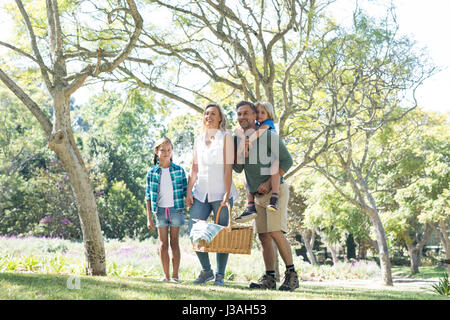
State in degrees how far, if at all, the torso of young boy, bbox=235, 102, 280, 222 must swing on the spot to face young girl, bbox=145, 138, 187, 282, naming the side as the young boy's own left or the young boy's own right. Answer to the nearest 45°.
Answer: approximately 90° to the young boy's own right

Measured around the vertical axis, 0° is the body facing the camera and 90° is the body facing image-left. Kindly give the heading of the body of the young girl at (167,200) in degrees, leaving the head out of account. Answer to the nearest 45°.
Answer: approximately 0°

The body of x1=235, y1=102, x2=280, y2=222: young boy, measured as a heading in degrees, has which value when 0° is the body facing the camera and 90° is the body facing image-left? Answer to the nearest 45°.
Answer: approximately 45°

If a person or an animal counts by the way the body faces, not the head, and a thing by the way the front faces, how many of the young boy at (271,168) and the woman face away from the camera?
0

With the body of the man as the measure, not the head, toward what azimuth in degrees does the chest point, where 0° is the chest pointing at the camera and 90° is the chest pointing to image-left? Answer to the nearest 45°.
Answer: approximately 45°

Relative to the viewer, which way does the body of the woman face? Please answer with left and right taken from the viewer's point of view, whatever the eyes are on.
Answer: facing the viewer and to the left of the viewer

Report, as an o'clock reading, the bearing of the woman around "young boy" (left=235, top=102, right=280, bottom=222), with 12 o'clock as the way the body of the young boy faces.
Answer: The woman is roughly at 2 o'clock from the young boy.

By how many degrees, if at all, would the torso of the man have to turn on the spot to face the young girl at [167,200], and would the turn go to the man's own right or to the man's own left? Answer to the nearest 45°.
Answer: approximately 90° to the man's own right

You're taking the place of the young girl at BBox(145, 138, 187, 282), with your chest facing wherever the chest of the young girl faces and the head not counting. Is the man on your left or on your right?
on your left
